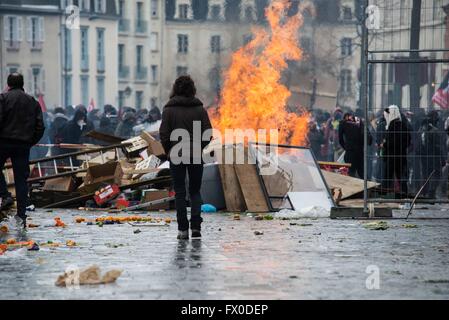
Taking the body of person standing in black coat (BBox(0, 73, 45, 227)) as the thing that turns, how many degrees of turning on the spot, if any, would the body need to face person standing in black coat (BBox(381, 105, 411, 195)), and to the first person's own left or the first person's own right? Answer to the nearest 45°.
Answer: approximately 90° to the first person's own right

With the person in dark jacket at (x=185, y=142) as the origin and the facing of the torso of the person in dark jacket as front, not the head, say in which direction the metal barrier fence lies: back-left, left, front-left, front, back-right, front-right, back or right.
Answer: front-right

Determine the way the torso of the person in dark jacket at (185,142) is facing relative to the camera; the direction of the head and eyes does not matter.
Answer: away from the camera

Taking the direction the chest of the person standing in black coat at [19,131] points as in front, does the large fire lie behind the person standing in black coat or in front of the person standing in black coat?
in front

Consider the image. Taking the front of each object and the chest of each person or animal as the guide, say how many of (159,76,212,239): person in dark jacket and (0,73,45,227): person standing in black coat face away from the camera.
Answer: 2

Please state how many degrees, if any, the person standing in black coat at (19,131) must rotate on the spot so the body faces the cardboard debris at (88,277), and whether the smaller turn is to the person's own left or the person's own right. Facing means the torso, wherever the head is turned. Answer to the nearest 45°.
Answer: approximately 180°

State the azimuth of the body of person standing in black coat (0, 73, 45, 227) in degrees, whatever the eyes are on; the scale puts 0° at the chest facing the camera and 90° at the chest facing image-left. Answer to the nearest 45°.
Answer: approximately 180°
